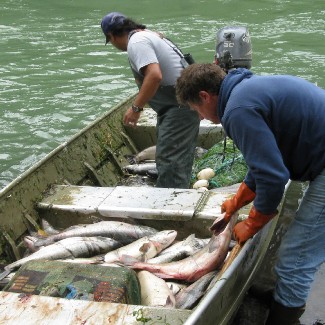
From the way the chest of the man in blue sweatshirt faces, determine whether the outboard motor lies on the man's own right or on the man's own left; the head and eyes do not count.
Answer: on the man's own right

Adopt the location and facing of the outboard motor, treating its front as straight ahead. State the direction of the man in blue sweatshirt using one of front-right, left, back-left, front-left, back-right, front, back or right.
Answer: front-left

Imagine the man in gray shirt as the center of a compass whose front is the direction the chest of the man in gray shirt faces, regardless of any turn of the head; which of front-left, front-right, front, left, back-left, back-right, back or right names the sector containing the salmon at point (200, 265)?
left

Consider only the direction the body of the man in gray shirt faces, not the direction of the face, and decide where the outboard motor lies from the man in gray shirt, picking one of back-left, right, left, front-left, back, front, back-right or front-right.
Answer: back-right

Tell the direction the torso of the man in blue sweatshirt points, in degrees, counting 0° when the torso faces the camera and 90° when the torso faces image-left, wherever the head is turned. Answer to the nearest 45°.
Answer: approximately 90°

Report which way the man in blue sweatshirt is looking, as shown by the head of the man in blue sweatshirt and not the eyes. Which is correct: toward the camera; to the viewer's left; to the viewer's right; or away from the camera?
to the viewer's left

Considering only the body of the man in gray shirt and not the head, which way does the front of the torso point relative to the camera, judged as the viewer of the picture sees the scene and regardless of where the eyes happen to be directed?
to the viewer's left

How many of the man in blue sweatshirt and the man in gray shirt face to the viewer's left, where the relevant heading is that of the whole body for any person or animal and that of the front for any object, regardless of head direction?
2
